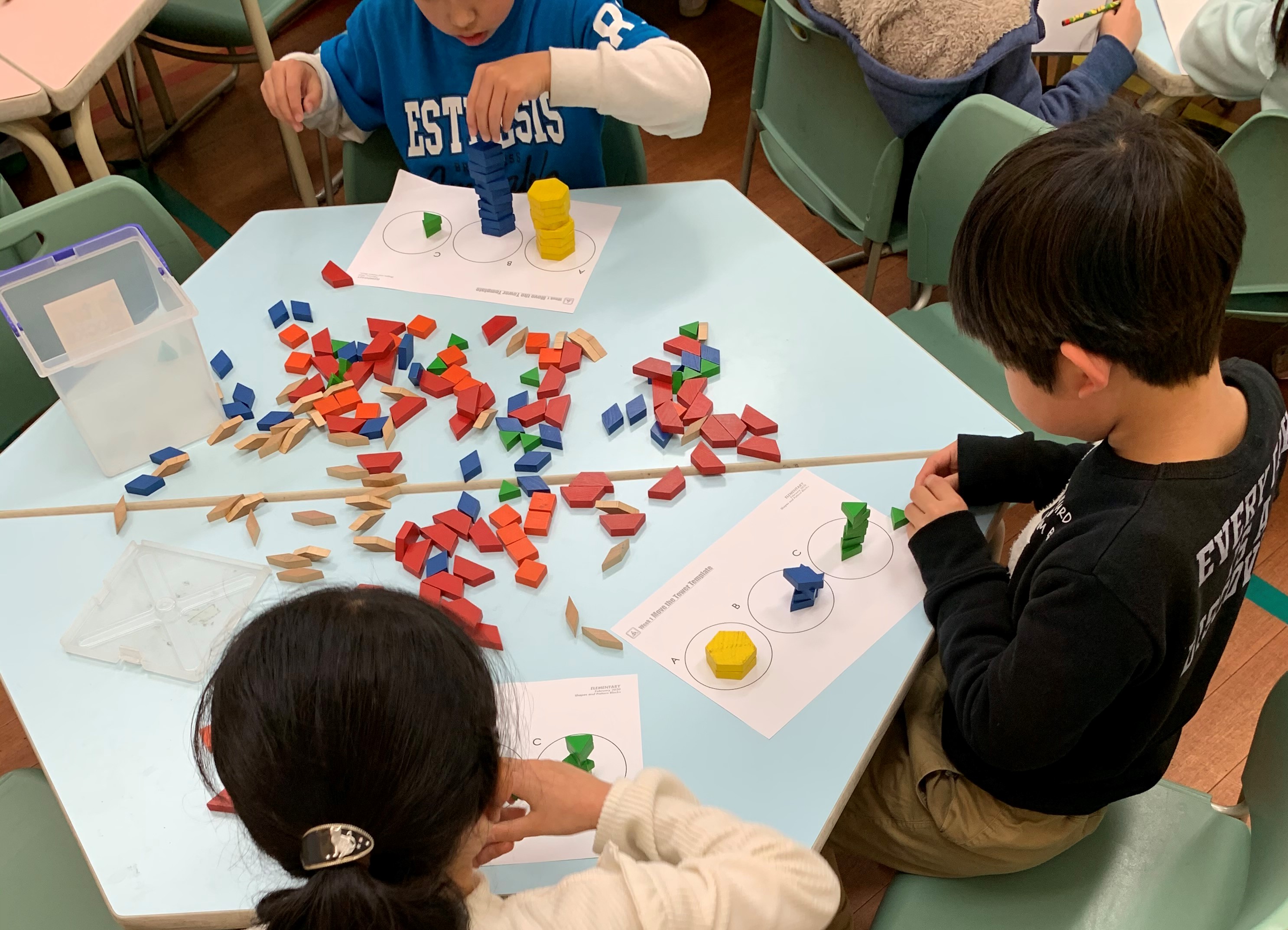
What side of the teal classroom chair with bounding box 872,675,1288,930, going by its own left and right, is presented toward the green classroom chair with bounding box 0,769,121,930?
front

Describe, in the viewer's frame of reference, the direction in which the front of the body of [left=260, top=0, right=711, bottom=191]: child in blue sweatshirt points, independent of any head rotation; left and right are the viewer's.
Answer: facing the viewer

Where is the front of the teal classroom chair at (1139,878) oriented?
to the viewer's left

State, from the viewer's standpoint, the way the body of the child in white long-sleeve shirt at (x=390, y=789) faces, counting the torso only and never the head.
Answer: away from the camera

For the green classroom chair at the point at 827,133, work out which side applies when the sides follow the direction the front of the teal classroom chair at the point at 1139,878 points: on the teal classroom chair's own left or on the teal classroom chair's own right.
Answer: on the teal classroom chair's own right

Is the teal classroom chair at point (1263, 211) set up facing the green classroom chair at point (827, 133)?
no

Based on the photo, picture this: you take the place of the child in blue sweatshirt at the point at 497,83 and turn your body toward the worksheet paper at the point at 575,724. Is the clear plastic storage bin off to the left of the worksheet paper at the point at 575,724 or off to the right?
right

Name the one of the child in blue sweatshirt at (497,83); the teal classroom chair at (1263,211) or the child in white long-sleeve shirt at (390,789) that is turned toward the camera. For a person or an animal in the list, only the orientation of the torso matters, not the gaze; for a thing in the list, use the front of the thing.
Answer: the child in blue sweatshirt

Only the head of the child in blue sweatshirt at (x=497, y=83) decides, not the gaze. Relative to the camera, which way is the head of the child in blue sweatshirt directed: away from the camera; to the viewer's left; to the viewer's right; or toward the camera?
toward the camera

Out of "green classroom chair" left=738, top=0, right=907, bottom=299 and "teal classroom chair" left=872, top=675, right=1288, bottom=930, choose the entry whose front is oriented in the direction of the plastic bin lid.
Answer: "teal classroom chair" left=872, top=675, right=1288, bottom=930

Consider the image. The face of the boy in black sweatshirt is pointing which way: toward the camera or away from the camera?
away from the camera

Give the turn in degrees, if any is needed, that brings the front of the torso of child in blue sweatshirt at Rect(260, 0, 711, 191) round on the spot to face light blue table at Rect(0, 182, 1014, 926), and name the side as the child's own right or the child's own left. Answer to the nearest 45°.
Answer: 0° — they already face it

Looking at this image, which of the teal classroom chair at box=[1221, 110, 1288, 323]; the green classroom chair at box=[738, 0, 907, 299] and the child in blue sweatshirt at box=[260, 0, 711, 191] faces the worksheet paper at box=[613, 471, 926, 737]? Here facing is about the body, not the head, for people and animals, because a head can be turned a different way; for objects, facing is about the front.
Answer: the child in blue sweatshirt

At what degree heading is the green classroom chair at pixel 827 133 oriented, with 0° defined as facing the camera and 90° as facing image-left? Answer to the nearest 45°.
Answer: approximately 225°
